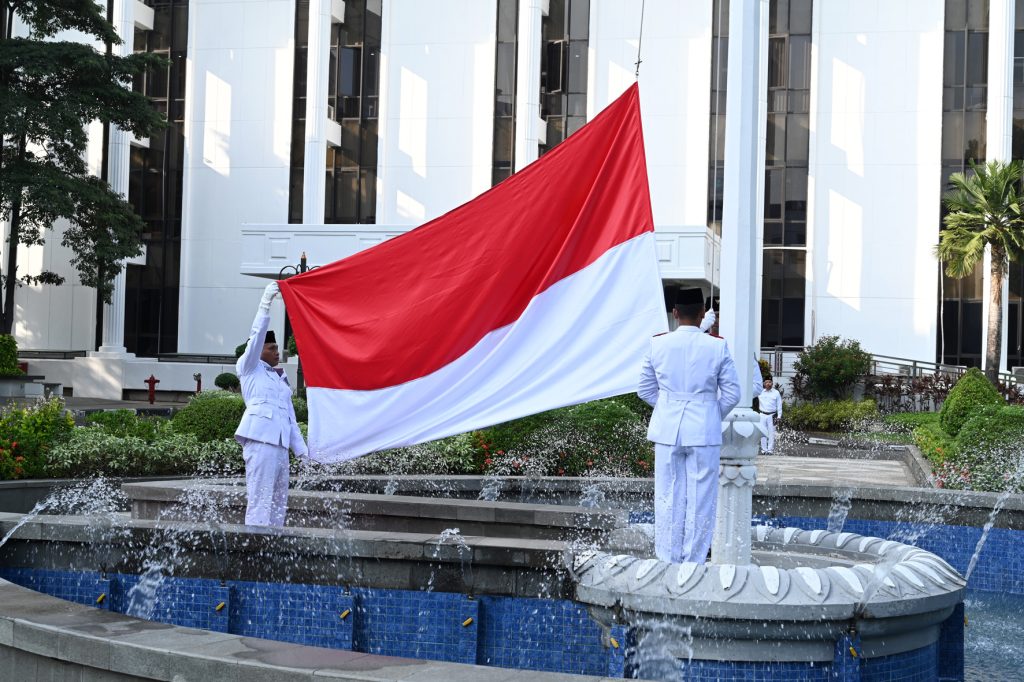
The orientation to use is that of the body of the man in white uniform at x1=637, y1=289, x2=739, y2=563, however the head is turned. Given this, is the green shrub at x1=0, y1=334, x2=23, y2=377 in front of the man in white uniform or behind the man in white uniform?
in front

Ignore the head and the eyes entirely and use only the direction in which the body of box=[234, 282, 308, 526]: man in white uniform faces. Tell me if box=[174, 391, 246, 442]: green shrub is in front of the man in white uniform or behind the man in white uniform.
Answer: behind

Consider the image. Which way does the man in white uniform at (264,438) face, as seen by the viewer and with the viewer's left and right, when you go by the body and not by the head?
facing the viewer and to the right of the viewer

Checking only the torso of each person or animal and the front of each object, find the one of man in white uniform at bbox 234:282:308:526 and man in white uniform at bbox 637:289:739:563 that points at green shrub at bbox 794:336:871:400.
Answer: man in white uniform at bbox 637:289:739:563

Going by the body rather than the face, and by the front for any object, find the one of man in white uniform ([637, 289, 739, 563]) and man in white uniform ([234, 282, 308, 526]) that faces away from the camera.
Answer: man in white uniform ([637, 289, 739, 563])

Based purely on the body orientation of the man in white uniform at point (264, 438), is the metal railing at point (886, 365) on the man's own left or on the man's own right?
on the man's own left

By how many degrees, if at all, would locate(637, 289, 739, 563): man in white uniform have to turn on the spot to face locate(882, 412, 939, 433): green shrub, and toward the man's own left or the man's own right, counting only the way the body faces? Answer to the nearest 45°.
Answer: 0° — they already face it

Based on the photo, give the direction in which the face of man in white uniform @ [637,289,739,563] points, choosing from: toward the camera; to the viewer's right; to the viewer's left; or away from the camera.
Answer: away from the camera

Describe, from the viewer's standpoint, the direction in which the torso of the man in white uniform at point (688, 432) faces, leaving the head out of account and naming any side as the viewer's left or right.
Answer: facing away from the viewer

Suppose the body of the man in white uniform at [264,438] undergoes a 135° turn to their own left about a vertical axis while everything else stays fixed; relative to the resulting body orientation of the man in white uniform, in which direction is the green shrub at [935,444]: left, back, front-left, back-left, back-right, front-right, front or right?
front-right

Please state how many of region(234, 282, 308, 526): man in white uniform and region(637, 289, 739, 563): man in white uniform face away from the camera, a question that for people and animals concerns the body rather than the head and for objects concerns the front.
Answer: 1
